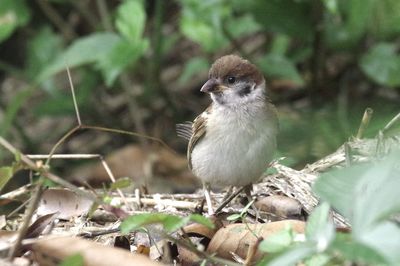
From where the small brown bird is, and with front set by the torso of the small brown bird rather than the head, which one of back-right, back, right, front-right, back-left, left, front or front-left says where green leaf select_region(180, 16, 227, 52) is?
back-left

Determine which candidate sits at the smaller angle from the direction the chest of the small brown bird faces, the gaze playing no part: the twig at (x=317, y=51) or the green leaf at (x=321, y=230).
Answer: the green leaf

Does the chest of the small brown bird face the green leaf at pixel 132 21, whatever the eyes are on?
no

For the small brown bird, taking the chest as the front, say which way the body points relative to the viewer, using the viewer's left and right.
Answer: facing the viewer and to the right of the viewer

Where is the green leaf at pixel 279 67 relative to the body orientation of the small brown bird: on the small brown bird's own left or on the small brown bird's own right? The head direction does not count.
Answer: on the small brown bird's own left

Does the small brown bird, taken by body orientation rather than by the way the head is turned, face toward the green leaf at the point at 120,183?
no

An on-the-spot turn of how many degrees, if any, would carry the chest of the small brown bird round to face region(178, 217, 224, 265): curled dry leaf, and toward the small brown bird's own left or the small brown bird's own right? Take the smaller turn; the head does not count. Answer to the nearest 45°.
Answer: approximately 45° to the small brown bird's own right

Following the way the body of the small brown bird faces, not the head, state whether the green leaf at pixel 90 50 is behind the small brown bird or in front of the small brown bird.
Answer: behind

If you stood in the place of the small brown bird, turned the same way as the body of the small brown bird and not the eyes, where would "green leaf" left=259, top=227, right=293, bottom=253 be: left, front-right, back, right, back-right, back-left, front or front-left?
front-right

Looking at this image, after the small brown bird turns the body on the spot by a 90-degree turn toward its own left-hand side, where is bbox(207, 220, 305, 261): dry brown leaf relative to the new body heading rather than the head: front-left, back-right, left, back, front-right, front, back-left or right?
back-right

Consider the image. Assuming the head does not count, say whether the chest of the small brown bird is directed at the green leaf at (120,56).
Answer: no

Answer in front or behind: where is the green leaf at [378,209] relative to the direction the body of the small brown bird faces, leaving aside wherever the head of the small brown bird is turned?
in front

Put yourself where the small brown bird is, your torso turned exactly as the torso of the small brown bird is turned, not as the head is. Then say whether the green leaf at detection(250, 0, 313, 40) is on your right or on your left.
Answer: on your left

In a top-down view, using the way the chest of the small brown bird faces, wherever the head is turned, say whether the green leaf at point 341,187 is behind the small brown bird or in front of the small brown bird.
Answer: in front

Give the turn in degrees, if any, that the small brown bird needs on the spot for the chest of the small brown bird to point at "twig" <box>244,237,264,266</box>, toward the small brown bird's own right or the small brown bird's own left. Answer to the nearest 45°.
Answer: approximately 45° to the small brown bird's own right

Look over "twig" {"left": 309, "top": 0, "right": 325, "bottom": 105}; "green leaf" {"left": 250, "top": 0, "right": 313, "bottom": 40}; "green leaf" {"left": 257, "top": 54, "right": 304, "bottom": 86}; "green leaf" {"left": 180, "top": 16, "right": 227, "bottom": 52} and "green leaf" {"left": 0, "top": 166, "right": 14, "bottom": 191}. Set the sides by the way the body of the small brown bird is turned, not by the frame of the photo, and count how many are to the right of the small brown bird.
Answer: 1

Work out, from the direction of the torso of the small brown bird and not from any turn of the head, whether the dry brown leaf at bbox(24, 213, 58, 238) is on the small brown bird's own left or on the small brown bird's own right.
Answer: on the small brown bird's own right
